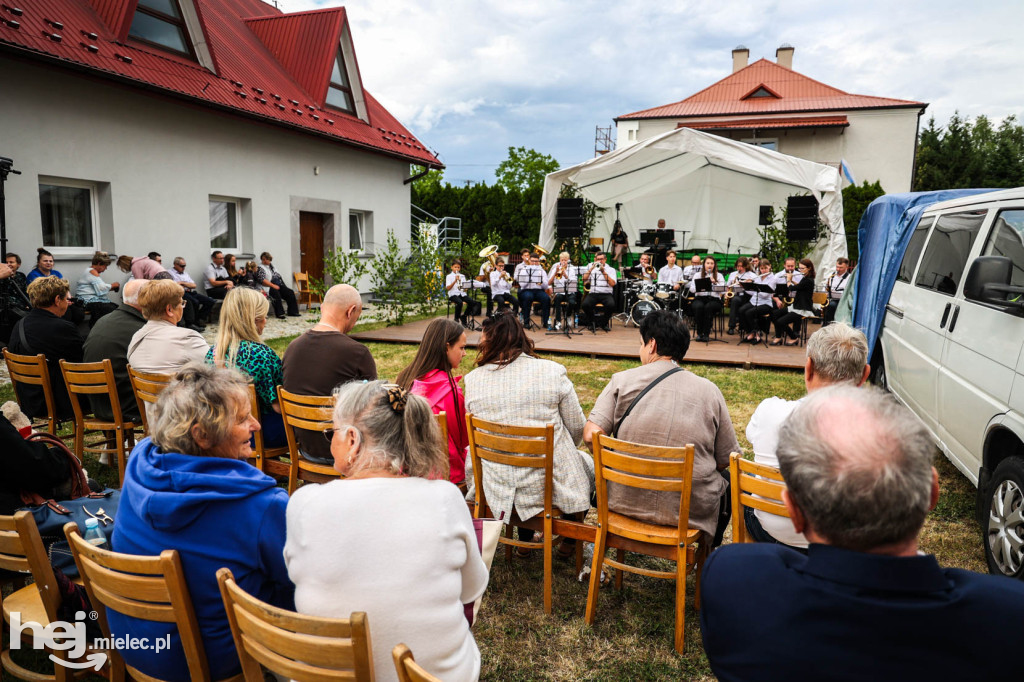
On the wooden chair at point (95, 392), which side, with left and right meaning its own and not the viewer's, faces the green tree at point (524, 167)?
front

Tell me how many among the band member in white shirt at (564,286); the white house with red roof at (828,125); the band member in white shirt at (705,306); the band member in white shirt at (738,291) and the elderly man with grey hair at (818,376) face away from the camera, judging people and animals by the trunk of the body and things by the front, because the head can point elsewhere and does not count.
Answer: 1

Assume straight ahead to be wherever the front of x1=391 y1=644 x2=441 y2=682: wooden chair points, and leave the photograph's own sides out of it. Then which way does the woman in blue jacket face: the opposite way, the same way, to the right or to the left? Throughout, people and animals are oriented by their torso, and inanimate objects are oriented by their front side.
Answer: the same way

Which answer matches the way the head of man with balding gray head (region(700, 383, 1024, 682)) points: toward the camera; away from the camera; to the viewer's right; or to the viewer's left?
away from the camera

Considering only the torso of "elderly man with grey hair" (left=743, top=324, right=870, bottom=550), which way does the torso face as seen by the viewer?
away from the camera

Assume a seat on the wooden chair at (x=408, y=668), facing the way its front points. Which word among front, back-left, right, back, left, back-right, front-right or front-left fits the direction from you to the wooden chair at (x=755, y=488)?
front

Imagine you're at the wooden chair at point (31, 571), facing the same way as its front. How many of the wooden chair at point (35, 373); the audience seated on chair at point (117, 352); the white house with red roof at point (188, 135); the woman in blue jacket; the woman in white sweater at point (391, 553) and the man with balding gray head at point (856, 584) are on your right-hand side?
3

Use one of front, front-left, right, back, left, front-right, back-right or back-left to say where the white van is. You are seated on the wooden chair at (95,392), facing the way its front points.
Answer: right

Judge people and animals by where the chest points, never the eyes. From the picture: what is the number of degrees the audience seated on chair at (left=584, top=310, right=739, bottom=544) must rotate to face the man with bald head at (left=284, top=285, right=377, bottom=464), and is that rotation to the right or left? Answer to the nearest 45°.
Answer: approximately 90° to their left

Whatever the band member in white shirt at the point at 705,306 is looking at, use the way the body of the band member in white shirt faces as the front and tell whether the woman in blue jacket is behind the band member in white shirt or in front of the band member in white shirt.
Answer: in front

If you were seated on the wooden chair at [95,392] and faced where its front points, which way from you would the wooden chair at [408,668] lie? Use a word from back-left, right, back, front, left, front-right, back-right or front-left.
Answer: back-right

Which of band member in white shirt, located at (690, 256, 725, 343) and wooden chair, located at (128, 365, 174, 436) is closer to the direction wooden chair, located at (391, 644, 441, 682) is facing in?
the band member in white shirt

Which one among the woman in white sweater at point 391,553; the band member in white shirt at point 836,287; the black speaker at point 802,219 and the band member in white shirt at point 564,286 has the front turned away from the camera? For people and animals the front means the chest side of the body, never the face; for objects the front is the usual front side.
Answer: the woman in white sweater

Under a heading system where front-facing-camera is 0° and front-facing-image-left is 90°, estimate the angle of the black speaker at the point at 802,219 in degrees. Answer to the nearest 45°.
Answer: approximately 0°

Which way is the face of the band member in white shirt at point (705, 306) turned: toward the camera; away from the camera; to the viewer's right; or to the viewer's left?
toward the camera

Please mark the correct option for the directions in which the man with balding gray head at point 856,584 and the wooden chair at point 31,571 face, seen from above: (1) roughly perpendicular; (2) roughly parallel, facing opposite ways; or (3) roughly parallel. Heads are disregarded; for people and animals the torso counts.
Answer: roughly parallel

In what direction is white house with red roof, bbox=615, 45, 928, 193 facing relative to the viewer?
toward the camera

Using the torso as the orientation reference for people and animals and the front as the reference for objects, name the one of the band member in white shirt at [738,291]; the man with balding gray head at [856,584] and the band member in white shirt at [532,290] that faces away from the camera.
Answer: the man with balding gray head

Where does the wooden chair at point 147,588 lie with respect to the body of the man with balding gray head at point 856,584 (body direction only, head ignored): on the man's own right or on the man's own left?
on the man's own left

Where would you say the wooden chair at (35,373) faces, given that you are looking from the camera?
facing away from the viewer and to the right of the viewer
